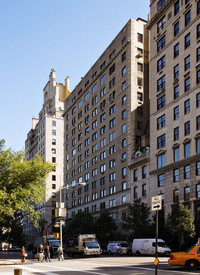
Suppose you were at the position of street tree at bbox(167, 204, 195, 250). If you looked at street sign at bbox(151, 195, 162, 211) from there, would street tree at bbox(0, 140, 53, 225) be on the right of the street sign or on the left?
right

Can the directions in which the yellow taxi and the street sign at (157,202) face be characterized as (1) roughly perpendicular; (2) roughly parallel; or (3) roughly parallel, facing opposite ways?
roughly perpendicular

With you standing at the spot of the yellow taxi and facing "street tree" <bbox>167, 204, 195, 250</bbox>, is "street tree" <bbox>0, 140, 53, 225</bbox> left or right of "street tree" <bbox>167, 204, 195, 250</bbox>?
left

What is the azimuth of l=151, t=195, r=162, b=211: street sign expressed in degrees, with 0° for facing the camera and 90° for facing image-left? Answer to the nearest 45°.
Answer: approximately 0°

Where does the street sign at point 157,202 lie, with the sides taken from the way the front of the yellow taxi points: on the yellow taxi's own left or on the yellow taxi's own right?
on the yellow taxi's own right

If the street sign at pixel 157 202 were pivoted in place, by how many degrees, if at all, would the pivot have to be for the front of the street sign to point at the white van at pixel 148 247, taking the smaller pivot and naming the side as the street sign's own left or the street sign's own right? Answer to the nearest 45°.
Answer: approximately 180°
